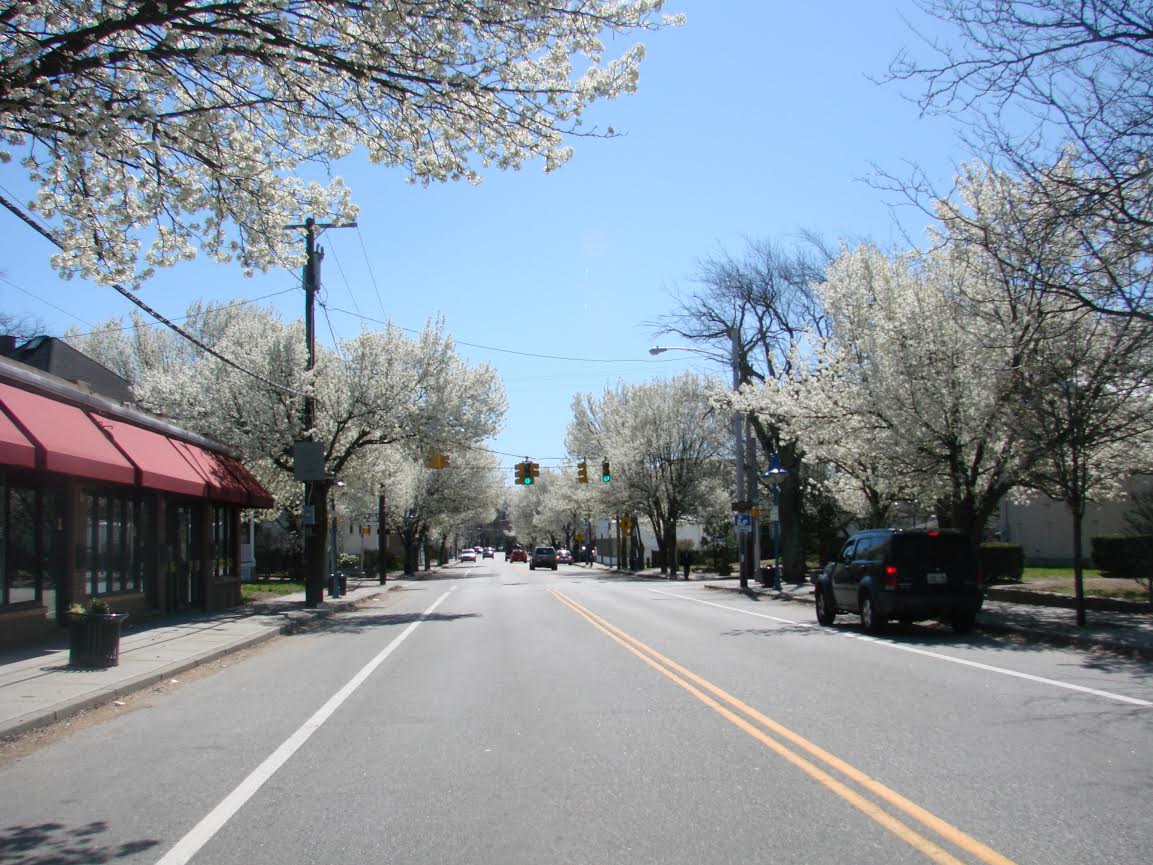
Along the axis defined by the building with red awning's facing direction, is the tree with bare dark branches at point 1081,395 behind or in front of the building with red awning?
in front

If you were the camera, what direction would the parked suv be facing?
facing away from the viewer and to the left of the viewer

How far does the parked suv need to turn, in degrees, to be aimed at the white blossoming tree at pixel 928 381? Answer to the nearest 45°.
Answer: approximately 45° to its right

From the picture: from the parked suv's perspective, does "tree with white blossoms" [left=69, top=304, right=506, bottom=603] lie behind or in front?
in front

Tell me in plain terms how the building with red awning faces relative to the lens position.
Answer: facing the viewer and to the right of the viewer
